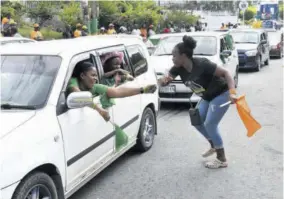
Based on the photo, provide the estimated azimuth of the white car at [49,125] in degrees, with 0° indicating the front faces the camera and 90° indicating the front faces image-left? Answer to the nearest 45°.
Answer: approximately 45°

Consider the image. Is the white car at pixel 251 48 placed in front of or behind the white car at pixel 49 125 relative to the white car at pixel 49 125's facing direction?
behind

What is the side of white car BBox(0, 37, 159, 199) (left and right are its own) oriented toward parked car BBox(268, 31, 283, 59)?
back

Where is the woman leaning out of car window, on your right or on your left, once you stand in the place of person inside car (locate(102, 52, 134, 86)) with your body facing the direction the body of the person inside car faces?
on your right

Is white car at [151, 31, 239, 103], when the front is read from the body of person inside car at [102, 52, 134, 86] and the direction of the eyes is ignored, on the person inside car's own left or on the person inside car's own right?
on the person inside car's own left

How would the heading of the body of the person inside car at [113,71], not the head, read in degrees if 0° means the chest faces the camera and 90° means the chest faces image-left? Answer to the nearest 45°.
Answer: approximately 315°
